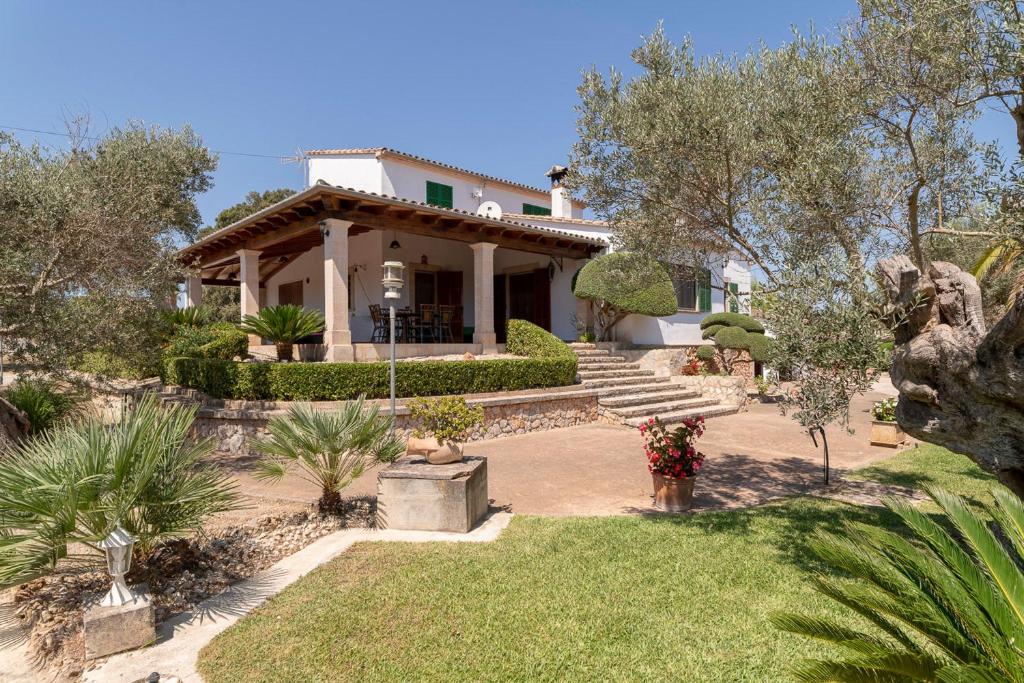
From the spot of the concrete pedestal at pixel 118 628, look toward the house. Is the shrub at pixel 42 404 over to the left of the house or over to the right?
left

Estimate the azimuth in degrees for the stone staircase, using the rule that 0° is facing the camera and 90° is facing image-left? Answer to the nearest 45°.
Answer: approximately 315°

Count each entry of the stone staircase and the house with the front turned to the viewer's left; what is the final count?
0

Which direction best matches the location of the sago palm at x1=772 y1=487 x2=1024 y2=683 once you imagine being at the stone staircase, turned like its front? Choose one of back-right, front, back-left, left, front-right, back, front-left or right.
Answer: front-right

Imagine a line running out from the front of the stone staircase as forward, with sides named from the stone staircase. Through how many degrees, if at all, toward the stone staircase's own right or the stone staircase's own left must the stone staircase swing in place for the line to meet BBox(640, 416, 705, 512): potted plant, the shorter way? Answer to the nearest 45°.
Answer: approximately 45° to the stone staircase's own right

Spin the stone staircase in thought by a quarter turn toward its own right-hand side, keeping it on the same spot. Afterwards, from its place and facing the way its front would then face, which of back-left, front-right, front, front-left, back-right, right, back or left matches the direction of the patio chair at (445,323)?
front-right

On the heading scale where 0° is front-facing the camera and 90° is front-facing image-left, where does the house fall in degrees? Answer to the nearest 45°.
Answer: approximately 315°

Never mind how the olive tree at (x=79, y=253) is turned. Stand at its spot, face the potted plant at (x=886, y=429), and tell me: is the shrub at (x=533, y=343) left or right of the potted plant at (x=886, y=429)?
left

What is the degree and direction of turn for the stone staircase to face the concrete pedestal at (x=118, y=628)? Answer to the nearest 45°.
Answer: approximately 45° to its right

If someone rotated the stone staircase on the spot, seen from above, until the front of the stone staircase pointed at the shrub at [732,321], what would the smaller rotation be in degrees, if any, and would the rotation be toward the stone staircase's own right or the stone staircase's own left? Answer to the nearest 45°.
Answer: approximately 90° to the stone staircase's own left

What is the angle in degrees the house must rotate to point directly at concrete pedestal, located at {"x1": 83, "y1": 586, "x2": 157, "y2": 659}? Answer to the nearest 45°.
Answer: approximately 45° to its right

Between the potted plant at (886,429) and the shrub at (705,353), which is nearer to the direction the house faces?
the potted plant
